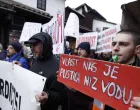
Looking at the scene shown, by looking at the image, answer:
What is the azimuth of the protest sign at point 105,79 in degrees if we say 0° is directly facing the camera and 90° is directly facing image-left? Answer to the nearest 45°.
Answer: approximately 45°

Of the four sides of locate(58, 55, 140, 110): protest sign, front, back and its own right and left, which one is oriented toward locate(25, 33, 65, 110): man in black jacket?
right

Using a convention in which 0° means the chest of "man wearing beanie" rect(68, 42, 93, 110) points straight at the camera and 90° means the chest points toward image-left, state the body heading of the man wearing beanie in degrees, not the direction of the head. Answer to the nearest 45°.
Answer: approximately 45°
